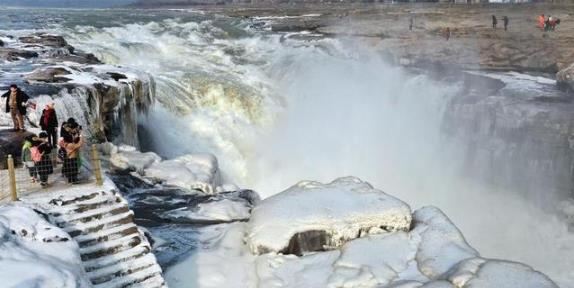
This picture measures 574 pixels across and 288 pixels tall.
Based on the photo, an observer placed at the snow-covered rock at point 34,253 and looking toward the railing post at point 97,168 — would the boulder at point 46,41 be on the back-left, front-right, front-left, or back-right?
front-left

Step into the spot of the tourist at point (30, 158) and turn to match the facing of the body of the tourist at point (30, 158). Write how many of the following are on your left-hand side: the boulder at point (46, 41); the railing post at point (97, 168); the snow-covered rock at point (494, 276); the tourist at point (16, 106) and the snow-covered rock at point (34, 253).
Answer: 2

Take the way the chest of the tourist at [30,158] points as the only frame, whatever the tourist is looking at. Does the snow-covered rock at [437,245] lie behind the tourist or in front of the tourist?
in front

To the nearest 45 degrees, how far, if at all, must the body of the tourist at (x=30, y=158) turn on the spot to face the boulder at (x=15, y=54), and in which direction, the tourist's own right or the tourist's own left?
approximately 90° to the tourist's own left

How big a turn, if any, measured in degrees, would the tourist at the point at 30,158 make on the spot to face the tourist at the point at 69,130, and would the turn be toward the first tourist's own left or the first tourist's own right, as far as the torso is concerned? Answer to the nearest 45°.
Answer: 0° — they already face them

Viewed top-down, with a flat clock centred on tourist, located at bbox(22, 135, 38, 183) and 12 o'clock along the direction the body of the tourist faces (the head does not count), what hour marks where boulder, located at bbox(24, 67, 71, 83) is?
The boulder is roughly at 9 o'clock from the tourist.

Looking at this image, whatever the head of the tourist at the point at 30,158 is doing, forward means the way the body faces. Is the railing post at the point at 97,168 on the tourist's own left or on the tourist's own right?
on the tourist's own right

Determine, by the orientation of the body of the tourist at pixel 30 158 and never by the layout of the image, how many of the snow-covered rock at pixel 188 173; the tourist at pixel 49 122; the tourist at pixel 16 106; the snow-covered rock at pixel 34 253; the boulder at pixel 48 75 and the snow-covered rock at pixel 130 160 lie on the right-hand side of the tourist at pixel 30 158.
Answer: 1

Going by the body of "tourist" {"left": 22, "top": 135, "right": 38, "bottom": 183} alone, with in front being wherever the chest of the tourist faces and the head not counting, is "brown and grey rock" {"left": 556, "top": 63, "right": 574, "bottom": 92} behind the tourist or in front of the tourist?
in front

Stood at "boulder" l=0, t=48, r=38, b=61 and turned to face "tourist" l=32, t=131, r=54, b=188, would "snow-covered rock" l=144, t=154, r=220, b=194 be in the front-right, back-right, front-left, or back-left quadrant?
front-left

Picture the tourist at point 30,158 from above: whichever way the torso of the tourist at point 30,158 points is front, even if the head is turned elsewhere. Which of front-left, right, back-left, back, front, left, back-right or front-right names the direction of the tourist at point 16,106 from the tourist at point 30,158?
left

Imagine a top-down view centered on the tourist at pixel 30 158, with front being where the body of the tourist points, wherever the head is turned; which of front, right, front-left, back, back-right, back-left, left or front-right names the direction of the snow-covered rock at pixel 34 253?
right

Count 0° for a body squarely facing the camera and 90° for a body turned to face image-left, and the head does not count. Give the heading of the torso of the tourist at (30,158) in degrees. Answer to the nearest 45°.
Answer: approximately 270°

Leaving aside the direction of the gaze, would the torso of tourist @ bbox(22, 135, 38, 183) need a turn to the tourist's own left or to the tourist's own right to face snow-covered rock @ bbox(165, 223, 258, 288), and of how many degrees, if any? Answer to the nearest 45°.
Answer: approximately 45° to the tourist's own right
